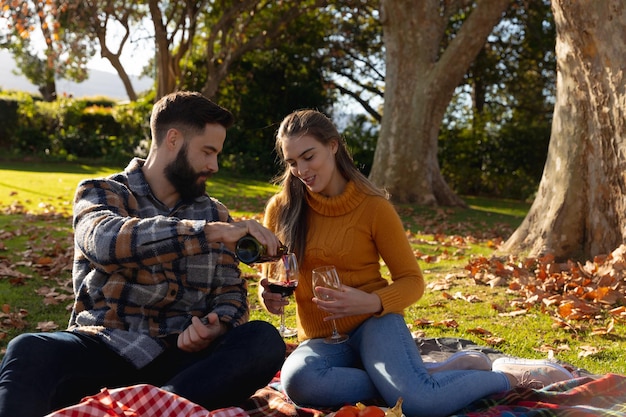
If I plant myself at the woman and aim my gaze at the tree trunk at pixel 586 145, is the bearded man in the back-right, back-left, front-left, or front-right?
back-left

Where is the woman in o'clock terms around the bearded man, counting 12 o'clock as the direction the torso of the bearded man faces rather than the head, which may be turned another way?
The woman is roughly at 10 o'clock from the bearded man.

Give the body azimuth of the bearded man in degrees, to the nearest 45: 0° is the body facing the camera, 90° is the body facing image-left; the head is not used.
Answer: approximately 315°

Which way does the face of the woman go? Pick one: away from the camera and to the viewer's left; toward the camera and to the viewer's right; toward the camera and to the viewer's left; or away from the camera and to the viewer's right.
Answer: toward the camera and to the viewer's left

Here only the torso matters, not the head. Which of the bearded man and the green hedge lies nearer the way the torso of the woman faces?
the bearded man

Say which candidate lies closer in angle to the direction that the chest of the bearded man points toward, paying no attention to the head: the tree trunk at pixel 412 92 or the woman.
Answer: the woman

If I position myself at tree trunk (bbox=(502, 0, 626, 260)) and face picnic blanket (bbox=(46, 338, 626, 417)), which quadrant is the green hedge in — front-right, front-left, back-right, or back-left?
back-right

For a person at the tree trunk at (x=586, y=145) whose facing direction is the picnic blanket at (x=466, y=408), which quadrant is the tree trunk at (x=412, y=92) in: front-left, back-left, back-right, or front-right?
back-right

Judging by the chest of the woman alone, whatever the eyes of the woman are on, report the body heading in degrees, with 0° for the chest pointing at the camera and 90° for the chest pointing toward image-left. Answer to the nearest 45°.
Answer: approximately 45°

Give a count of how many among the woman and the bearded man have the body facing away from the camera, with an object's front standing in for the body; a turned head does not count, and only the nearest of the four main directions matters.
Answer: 0

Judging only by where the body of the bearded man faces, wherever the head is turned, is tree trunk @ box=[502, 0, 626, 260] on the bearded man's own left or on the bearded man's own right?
on the bearded man's own left
